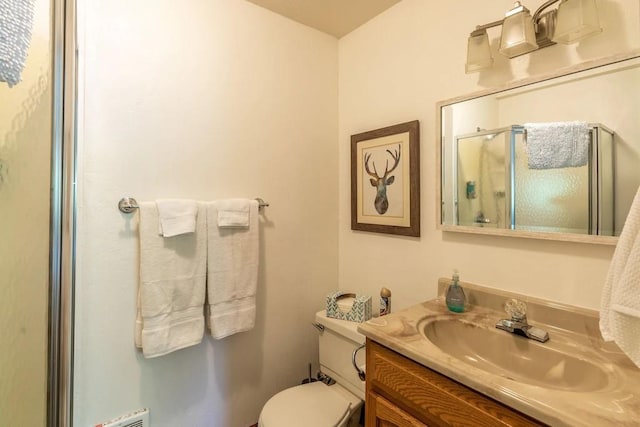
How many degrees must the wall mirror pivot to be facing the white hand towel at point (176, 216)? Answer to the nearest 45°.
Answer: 0° — it already faces it

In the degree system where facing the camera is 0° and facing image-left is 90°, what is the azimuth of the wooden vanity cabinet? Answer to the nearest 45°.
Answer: approximately 45°

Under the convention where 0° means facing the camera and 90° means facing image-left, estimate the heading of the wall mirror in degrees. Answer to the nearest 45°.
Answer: approximately 45°

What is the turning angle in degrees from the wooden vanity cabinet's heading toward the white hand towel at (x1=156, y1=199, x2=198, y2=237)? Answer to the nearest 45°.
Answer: approximately 45° to its right

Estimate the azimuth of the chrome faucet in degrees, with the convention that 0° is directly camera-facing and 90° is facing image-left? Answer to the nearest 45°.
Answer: approximately 45°
